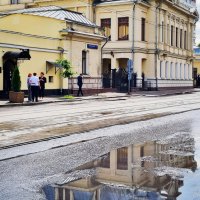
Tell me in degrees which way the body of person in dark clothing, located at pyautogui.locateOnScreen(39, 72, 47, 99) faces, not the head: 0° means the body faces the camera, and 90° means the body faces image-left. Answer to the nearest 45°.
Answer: approximately 45°

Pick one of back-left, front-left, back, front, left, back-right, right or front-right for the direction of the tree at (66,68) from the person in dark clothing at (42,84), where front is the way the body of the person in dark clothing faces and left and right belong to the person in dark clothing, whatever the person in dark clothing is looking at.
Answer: back
